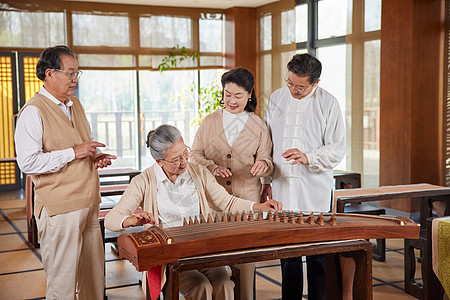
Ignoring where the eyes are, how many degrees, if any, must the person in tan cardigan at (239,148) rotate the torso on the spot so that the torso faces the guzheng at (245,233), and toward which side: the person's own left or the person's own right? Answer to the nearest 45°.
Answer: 0° — they already face it

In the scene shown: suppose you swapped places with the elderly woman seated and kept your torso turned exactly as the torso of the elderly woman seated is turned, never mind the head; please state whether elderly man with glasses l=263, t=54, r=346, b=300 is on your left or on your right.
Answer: on your left

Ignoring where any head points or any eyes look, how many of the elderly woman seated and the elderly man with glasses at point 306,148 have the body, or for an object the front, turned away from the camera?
0

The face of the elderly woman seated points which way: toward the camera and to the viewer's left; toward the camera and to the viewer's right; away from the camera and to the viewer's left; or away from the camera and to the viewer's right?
toward the camera and to the viewer's right

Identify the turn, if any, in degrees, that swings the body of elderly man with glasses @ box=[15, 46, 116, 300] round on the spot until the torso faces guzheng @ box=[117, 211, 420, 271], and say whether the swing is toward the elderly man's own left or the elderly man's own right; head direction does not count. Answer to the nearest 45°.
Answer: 0° — they already face it

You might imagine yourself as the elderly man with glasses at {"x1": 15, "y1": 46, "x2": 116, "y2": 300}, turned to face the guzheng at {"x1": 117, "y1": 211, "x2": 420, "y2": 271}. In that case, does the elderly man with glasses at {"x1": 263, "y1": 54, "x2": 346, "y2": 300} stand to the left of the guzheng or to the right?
left

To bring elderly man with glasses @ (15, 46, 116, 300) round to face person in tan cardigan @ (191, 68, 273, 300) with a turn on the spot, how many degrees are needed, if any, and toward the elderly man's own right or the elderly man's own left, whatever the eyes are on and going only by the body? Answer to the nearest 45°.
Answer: approximately 45° to the elderly man's own left

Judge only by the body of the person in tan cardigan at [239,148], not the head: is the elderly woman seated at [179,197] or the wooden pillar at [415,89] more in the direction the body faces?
the elderly woman seated

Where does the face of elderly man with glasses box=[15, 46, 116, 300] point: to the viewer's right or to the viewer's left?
to the viewer's right
